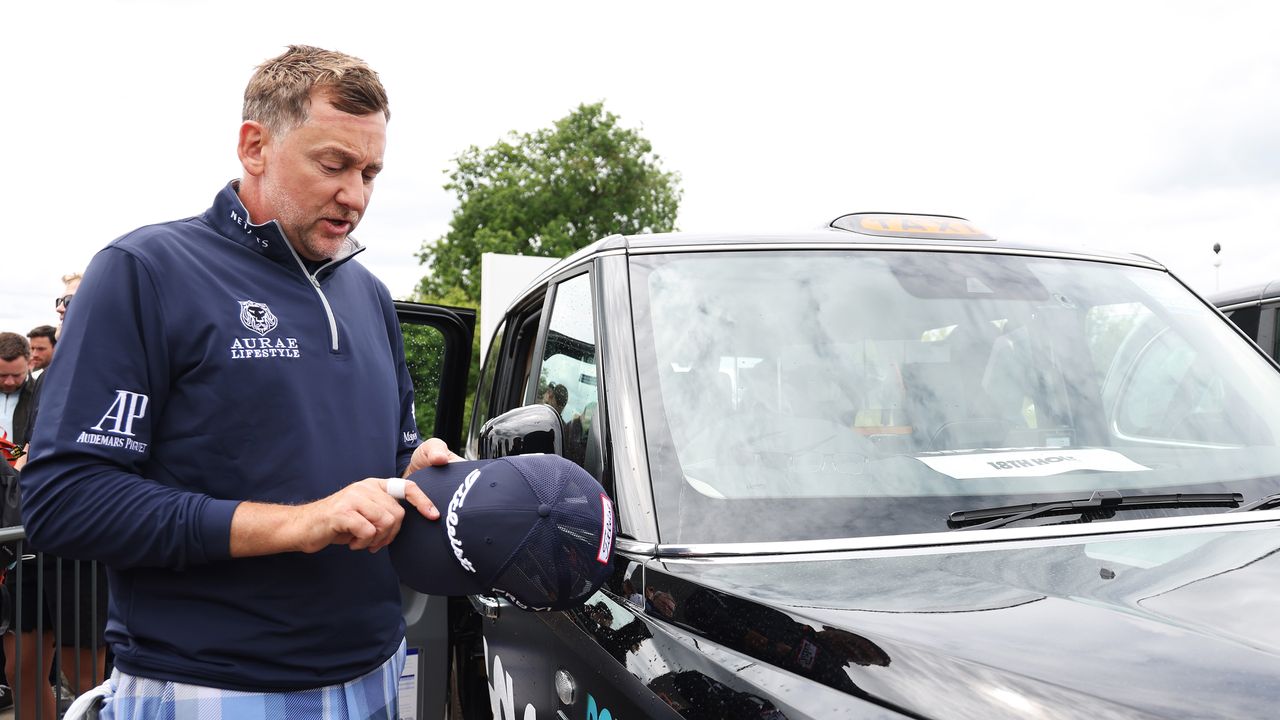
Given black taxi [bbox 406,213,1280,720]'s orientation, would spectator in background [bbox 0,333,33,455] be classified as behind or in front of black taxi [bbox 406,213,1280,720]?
behind

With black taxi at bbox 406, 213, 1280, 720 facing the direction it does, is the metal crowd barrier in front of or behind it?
behind

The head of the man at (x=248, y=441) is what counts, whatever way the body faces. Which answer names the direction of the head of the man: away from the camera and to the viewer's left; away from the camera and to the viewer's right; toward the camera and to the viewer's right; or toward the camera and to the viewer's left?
toward the camera and to the viewer's right

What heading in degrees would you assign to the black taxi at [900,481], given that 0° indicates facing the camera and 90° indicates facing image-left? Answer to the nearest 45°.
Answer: approximately 315°

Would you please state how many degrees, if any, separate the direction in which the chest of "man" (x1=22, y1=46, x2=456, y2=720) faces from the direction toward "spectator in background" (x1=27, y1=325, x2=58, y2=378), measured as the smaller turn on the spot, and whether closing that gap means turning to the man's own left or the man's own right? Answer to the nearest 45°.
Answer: approximately 135° to the man's own left

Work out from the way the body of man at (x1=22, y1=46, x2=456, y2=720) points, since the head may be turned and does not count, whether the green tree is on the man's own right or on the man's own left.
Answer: on the man's own left

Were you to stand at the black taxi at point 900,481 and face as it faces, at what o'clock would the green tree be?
The green tree is roughly at 7 o'clock from the black taxi.

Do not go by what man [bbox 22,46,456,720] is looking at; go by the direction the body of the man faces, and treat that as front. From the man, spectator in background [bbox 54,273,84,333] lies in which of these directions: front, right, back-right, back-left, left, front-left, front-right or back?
back-left

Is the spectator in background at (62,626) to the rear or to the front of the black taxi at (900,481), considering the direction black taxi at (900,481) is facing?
to the rear

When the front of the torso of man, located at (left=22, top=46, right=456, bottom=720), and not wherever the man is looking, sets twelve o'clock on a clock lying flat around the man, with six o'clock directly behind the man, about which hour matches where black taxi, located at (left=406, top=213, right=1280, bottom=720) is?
The black taxi is roughly at 11 o'clock from the man.

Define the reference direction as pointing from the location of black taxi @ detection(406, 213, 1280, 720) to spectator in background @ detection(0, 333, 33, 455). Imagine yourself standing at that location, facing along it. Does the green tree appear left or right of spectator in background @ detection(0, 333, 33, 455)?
right
